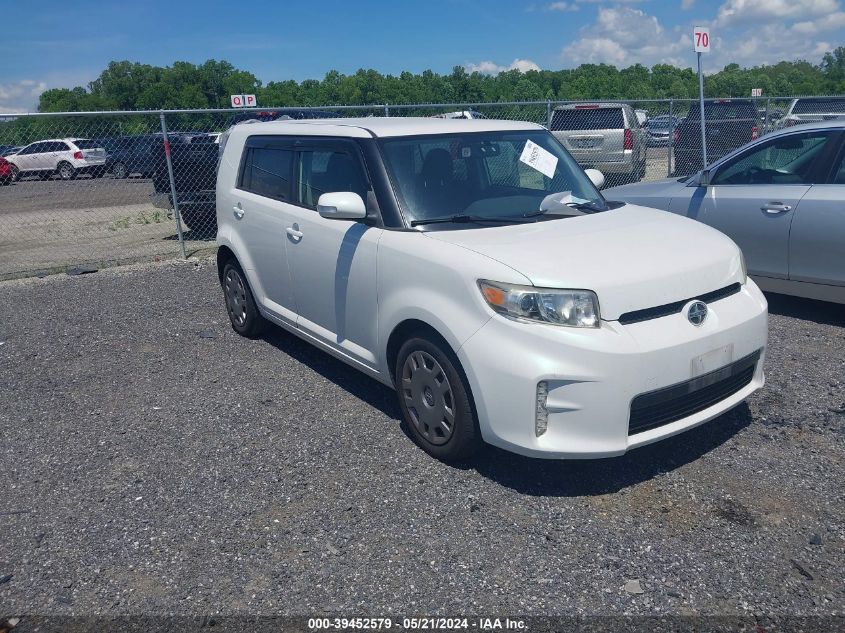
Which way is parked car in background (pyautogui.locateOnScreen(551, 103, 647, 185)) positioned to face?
away from the camera

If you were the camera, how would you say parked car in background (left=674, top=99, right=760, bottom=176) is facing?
facing away from the viewer

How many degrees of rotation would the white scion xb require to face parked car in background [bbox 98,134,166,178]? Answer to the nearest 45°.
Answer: approximately 180°

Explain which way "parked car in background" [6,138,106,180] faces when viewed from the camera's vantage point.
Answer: facing away from the viewer and to the left of the viewer

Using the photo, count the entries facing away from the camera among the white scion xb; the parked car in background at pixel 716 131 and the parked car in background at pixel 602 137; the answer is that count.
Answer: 2

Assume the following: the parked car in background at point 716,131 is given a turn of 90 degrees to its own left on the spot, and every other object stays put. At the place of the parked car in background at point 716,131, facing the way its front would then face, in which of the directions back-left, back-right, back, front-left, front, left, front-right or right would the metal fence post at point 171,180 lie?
front-left

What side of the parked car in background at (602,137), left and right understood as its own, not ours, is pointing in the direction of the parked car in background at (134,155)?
left

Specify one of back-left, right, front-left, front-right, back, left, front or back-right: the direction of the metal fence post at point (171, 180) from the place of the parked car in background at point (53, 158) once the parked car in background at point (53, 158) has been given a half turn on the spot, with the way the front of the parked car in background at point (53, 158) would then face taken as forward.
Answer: front-right

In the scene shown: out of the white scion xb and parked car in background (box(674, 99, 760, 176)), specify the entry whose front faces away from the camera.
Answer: the parked car in background

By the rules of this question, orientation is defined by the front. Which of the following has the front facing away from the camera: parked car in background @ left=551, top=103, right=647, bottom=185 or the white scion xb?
the parked car in background

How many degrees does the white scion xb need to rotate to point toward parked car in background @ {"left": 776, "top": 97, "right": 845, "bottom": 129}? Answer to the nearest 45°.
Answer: approximately 90° to its left

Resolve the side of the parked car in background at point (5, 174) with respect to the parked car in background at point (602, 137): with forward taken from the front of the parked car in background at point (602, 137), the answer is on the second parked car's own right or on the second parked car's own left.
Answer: on the second parked car's own left

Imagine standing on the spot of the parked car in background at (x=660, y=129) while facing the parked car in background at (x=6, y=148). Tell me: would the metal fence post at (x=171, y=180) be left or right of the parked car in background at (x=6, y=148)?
left

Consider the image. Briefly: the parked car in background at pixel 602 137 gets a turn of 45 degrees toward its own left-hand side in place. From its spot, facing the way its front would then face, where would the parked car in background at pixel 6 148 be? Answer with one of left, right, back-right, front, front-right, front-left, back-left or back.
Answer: front-left
